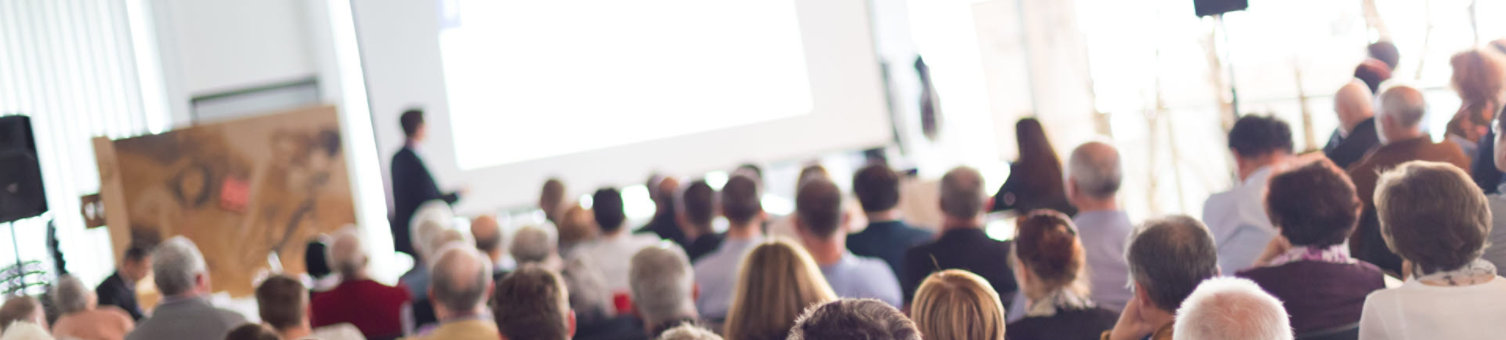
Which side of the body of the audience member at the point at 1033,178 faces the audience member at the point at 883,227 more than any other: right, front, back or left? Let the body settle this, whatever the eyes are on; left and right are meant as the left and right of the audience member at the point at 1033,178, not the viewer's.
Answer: left

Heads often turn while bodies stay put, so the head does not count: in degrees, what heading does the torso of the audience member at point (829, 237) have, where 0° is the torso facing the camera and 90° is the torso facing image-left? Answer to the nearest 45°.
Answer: approximately 180°

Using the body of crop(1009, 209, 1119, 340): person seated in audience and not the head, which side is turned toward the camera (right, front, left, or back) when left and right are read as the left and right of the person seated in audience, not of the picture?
back

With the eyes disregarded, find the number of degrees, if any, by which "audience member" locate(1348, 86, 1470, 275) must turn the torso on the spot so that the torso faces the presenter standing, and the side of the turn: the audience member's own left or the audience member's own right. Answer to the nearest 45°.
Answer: approximately 45° to the audience member's own left

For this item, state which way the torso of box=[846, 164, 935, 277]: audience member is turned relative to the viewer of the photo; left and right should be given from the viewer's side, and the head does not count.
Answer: facing away from the viewer

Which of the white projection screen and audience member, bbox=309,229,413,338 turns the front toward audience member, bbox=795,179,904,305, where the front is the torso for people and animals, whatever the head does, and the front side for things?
the white projection screen

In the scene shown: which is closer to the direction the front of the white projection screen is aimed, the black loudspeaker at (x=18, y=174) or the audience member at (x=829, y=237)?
the audience member

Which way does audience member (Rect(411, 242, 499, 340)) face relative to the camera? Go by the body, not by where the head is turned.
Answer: away from the camera

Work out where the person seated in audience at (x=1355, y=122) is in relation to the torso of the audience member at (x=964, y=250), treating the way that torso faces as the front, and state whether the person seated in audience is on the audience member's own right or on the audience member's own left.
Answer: on the audience member's own right

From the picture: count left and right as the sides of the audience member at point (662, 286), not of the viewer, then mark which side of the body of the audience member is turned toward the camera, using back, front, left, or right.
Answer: back

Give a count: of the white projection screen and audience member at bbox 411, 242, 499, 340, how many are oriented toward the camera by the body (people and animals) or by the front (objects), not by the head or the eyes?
1

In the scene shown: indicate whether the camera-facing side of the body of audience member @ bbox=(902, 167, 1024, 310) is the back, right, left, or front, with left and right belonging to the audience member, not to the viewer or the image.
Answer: back

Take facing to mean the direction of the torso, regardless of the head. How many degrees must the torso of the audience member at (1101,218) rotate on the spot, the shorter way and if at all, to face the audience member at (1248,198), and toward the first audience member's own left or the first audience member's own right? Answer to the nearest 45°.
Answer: approximately 90° to the first audience member's own right

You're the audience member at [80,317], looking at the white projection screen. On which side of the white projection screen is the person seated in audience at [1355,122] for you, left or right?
right

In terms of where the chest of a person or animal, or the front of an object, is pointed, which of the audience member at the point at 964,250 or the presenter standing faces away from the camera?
the audience member
